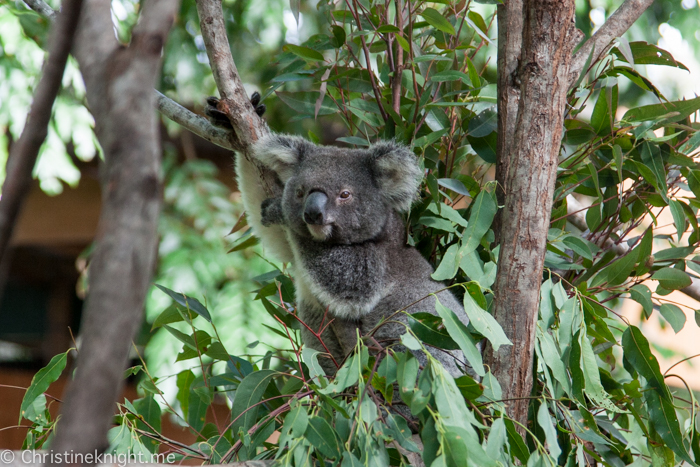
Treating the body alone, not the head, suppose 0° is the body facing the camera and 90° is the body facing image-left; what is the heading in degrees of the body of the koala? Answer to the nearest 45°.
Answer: approximately 45°

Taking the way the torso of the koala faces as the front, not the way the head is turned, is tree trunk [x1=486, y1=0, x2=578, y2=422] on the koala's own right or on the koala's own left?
on the koala's own left

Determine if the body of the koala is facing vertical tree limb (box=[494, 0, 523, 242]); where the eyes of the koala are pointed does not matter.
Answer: no

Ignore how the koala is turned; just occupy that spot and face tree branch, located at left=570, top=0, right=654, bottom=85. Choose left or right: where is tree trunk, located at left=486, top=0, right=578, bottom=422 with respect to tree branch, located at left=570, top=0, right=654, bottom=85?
right

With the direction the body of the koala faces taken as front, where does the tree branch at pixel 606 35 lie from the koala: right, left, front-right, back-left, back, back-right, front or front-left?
back-left

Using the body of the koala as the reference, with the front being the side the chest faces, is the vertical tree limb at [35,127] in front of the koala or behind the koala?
in front
